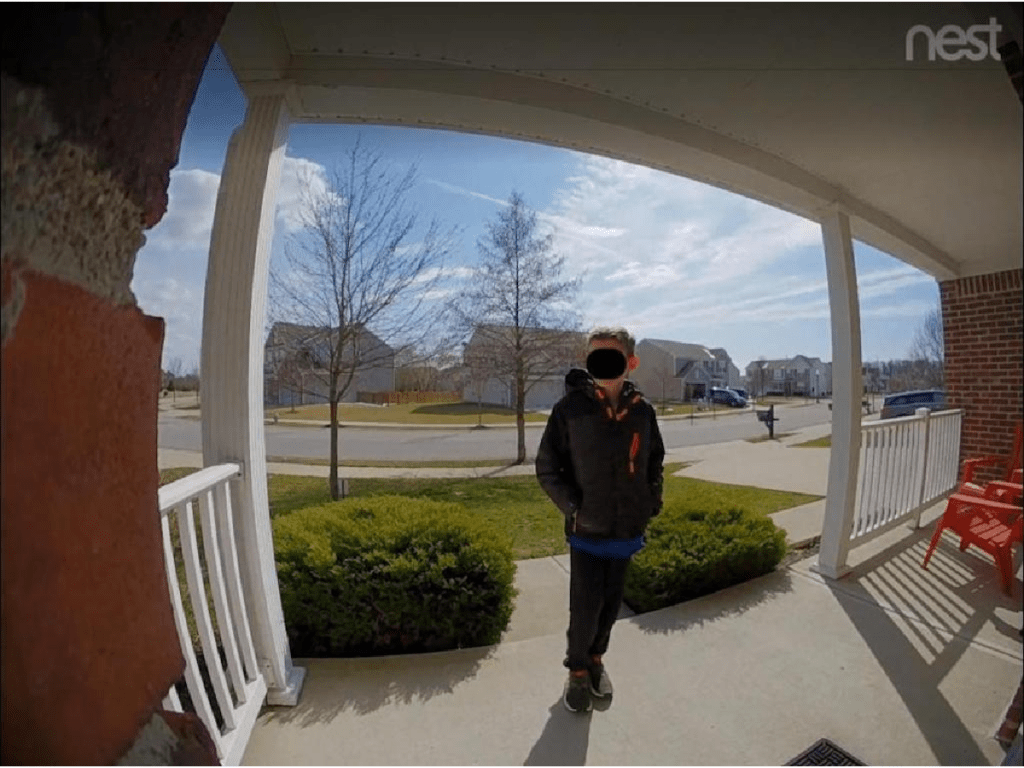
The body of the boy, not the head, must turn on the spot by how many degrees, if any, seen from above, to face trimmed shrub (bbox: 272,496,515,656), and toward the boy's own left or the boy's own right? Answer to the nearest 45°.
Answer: approximately 90° to the boy's own right

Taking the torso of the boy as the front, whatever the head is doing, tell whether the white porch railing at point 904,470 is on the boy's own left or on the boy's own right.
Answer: on the boy's own left

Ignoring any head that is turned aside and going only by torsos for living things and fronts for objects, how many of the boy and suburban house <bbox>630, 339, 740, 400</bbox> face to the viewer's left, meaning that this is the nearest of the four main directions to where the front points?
0

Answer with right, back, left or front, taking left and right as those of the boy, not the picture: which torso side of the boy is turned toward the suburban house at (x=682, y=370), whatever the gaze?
back

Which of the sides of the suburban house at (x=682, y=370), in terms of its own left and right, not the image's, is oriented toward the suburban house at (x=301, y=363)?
right

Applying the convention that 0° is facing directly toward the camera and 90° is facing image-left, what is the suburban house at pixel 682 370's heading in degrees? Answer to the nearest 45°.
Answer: approximately 315°

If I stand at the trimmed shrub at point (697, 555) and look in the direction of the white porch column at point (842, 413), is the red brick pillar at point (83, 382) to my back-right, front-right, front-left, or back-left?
back-right

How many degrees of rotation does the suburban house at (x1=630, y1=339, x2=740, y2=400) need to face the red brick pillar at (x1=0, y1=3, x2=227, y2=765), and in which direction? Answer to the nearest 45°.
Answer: approximately 45° to its right

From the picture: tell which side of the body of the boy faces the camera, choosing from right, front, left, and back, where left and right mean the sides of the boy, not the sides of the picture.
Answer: front

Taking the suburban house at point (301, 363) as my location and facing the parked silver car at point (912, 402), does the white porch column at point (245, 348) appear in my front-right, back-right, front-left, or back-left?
front-right

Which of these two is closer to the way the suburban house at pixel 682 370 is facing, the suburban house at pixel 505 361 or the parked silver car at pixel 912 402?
the parked silver car

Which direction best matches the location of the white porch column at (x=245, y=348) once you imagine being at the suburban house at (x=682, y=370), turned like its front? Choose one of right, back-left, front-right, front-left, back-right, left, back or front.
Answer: right

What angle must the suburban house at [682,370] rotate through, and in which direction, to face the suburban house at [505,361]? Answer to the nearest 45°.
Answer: approximately 135° to its right
